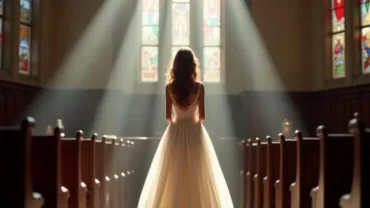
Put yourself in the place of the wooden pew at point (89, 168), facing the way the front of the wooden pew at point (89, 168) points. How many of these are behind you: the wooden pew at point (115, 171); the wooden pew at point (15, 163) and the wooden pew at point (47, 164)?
2

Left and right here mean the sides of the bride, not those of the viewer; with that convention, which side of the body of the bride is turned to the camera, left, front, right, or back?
back

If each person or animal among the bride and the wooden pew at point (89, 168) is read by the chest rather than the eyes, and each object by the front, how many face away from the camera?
2

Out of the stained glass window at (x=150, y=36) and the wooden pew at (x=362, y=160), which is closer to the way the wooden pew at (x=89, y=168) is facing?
the stained glass window

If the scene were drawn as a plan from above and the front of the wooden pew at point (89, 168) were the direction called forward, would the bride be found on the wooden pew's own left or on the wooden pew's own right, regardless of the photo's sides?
on the wooden pew's own right

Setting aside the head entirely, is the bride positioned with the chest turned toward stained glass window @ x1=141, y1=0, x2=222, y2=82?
yes

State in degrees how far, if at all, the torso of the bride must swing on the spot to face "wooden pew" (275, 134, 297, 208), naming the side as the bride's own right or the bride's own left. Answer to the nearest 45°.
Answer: approximately 135° to the bride's own right

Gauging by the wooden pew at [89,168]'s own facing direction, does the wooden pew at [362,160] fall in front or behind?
behind

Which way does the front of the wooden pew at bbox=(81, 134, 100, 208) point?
away from the camera
